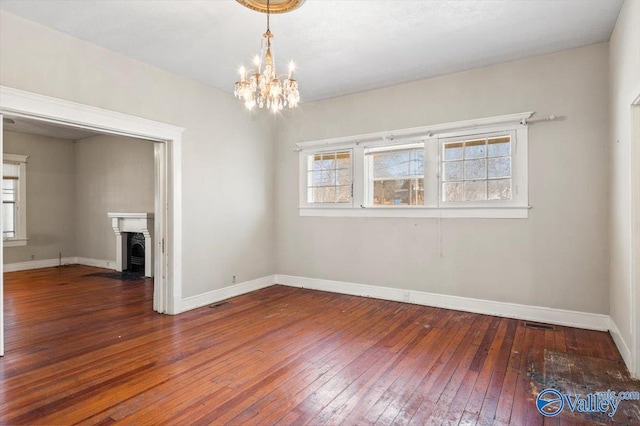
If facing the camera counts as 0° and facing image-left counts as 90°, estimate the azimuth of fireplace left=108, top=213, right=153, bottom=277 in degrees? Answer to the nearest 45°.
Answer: approximately 45°

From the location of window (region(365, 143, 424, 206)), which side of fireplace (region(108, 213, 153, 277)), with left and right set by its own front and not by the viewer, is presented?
left

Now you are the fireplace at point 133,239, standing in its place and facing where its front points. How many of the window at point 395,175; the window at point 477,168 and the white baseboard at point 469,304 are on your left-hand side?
3

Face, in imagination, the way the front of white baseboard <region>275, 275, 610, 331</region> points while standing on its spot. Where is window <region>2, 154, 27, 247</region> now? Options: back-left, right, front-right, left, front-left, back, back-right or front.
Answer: front-right

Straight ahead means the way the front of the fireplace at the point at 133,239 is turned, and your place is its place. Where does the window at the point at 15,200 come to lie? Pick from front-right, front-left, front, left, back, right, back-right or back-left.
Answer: right

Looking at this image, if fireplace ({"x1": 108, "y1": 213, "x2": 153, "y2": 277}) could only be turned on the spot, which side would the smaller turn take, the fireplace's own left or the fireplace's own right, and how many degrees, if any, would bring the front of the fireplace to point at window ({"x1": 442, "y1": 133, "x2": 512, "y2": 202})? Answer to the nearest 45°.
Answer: approximately 90° to the fireplace's own left

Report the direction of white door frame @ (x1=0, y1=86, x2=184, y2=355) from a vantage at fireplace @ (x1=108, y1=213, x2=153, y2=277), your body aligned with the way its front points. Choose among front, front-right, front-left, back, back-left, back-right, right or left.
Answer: front-left

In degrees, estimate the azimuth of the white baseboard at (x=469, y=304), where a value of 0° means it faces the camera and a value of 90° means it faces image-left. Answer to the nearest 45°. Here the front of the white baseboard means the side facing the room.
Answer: approximately 45°

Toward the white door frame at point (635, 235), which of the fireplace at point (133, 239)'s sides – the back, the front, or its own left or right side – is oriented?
left

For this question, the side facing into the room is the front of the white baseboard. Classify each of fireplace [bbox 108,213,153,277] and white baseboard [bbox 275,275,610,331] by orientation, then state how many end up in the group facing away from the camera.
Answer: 0
